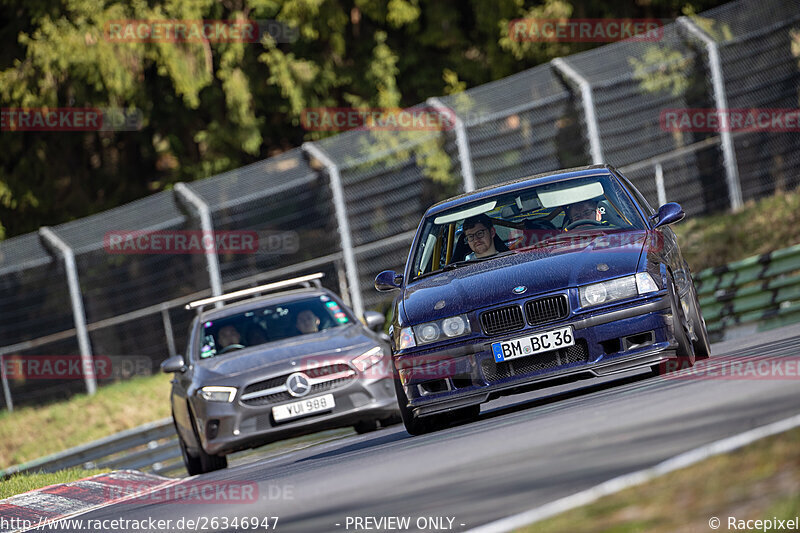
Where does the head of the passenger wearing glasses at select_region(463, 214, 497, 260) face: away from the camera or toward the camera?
toward the camera

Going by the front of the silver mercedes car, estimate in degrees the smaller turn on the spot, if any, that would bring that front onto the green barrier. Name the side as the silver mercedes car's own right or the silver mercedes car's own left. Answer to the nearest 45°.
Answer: approximately 135° to the silver mercedes car's own left

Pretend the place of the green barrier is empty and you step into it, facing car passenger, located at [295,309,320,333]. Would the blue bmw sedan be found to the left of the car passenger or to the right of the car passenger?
left

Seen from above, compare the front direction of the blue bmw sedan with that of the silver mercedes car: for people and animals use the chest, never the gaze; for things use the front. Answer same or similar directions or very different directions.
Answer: same or similar directions

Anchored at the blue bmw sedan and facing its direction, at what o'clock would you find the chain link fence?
The chain link fence is roughly at 6 o'clock from the blue bmw sedan.

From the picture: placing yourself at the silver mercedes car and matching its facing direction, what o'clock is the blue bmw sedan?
The blue bmw sedan is roughly at 11 o'clock from the silver mercedes car.

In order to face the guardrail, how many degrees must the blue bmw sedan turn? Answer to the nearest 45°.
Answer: approximately 135° to its right

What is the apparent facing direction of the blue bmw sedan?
toward the camera

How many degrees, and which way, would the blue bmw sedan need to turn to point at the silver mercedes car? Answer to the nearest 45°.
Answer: approximately 135° to its right

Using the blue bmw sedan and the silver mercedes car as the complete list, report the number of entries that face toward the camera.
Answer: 2

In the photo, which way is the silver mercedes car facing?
toward the camera

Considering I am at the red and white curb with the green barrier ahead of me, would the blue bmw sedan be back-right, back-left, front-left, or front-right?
front-right

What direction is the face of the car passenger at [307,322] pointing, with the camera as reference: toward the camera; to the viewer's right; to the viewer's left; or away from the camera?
toward the camera
